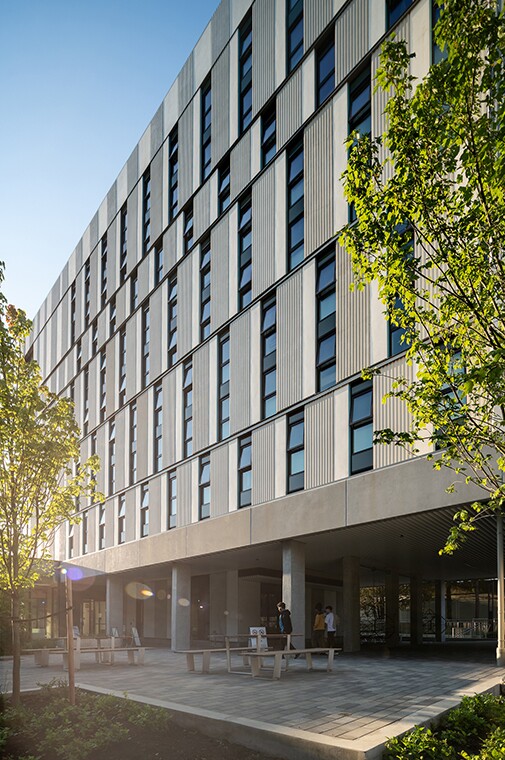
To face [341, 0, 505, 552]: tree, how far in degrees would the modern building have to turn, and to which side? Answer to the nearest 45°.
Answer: approximately 45° to its left
